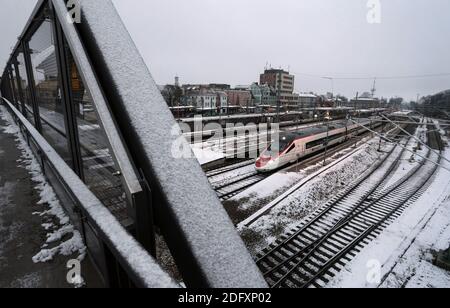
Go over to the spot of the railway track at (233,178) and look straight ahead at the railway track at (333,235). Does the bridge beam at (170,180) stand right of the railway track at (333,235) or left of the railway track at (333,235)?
right

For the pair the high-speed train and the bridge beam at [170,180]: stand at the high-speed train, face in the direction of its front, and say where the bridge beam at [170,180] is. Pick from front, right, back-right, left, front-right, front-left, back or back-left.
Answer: front-left

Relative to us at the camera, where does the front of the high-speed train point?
facing the viewer and to the left of the viewer

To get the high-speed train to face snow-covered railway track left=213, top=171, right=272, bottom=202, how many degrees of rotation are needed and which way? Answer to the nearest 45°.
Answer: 0° — it already faces it
